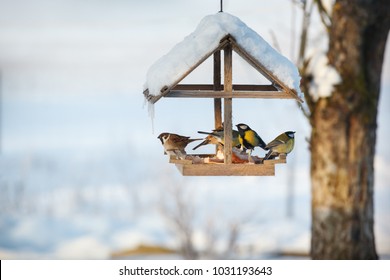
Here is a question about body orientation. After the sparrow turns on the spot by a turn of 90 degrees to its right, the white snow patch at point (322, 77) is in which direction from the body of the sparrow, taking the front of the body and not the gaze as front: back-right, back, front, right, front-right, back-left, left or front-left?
front-right

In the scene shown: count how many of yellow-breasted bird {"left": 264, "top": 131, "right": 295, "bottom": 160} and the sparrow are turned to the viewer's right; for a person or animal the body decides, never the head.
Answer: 1

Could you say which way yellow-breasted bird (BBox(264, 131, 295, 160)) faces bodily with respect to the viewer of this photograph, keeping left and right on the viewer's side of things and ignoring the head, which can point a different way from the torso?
facing to the right of the viewer

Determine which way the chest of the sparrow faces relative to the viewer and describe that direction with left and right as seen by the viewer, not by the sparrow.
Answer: facing to the left of the viewer

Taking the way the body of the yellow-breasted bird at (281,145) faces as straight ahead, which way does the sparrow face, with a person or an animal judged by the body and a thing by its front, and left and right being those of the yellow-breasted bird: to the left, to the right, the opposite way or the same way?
the opposite way

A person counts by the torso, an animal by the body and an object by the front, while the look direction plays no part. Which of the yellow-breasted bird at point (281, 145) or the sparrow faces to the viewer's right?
the yellow-breasted bird
